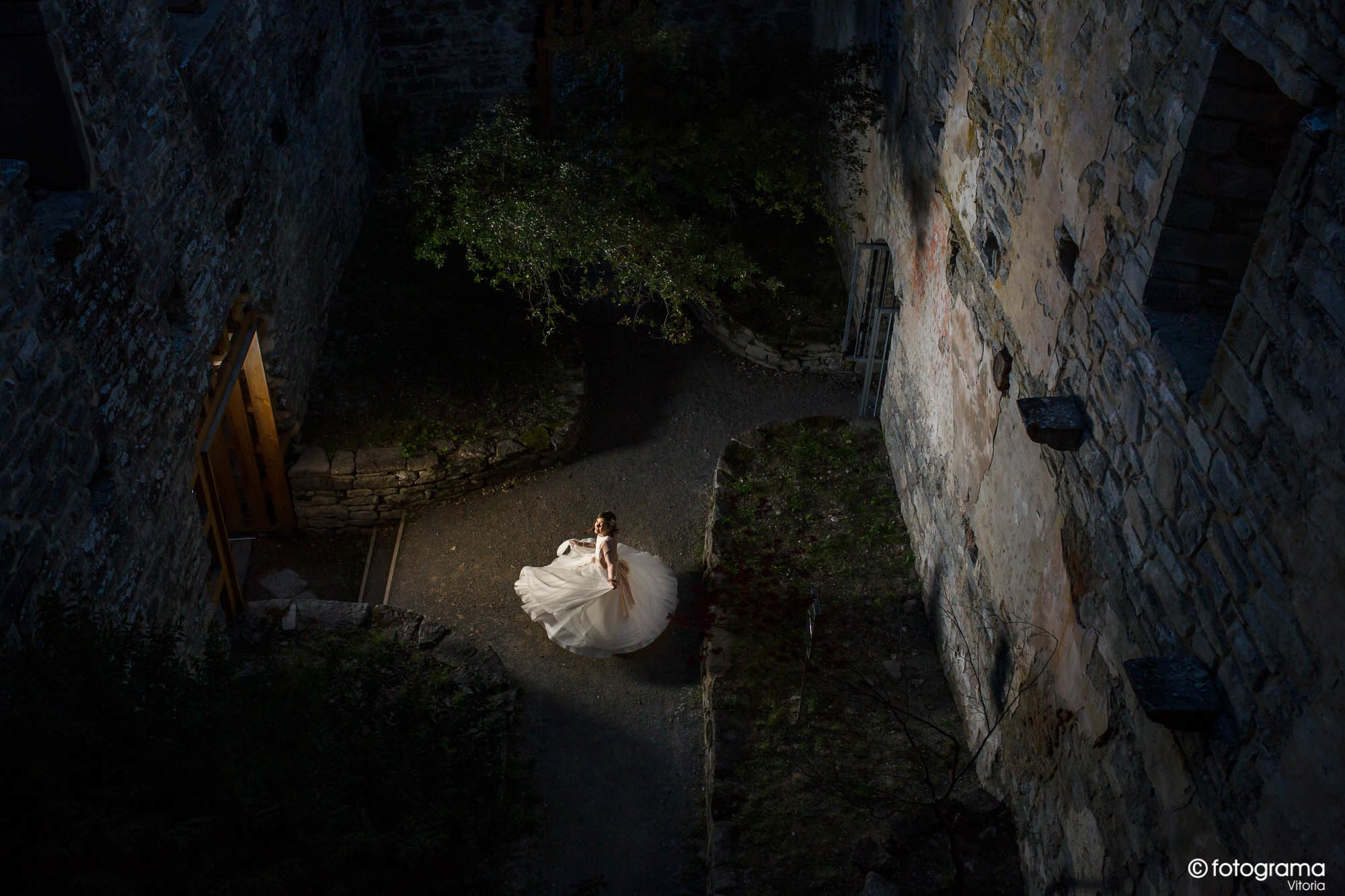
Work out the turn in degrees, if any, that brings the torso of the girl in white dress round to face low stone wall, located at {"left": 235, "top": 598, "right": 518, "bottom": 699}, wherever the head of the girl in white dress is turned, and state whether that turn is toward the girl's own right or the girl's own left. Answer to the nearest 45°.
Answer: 0° — they already face it

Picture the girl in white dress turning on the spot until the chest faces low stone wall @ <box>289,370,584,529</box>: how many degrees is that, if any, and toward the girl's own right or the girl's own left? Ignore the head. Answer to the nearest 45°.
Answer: approximately 45° to the girl's own right

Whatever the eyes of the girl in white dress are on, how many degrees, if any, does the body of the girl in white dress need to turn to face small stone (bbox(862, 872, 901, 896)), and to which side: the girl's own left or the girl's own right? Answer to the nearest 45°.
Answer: approximately 135° to the girl's own left

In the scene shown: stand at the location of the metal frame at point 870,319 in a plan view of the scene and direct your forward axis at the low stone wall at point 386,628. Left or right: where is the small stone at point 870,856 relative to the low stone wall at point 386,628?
left

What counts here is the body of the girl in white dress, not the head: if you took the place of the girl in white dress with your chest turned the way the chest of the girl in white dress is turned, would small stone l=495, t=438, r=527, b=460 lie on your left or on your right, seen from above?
on your right

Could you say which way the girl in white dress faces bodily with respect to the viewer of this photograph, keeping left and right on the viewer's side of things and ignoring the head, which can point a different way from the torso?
facing to the left of the viewer

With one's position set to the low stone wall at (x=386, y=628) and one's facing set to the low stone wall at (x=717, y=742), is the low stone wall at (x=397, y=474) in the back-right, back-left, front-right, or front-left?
back-left

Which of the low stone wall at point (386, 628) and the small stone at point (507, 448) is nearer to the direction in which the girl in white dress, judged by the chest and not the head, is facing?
the low stone wall

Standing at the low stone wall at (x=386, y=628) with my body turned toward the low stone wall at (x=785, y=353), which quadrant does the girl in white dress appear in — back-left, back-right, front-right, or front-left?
front-right

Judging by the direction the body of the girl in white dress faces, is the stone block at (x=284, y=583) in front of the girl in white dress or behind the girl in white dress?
in front
